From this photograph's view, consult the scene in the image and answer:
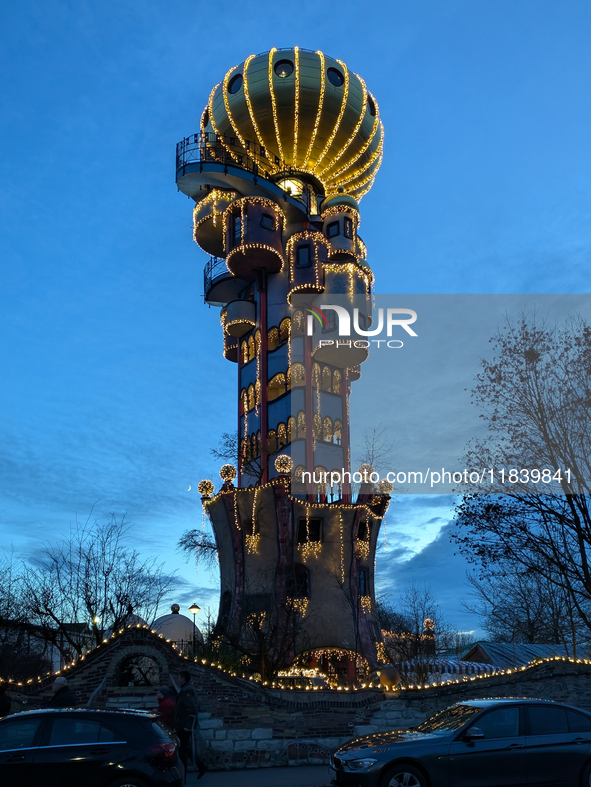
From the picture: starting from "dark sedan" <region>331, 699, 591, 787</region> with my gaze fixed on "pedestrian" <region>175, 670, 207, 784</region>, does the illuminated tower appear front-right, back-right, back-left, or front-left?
front-right

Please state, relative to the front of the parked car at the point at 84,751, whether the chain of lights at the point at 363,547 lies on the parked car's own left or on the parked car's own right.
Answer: on the parked car's own right

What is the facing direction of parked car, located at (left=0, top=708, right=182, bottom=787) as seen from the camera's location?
facing to the left of the viewer

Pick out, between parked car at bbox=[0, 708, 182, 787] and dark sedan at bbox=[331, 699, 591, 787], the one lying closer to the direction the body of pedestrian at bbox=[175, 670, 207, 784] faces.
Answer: the parked car
